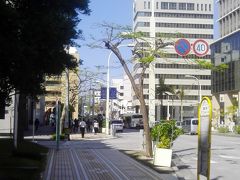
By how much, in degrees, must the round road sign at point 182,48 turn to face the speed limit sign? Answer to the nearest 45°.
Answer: approximately 45° to its left

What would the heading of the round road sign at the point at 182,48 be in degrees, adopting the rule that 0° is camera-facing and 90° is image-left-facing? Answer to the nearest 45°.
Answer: approximately 0°

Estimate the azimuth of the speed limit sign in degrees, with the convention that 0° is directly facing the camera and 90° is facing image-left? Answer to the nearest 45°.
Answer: approximately 0°

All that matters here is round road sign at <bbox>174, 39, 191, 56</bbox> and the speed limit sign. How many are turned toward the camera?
2
